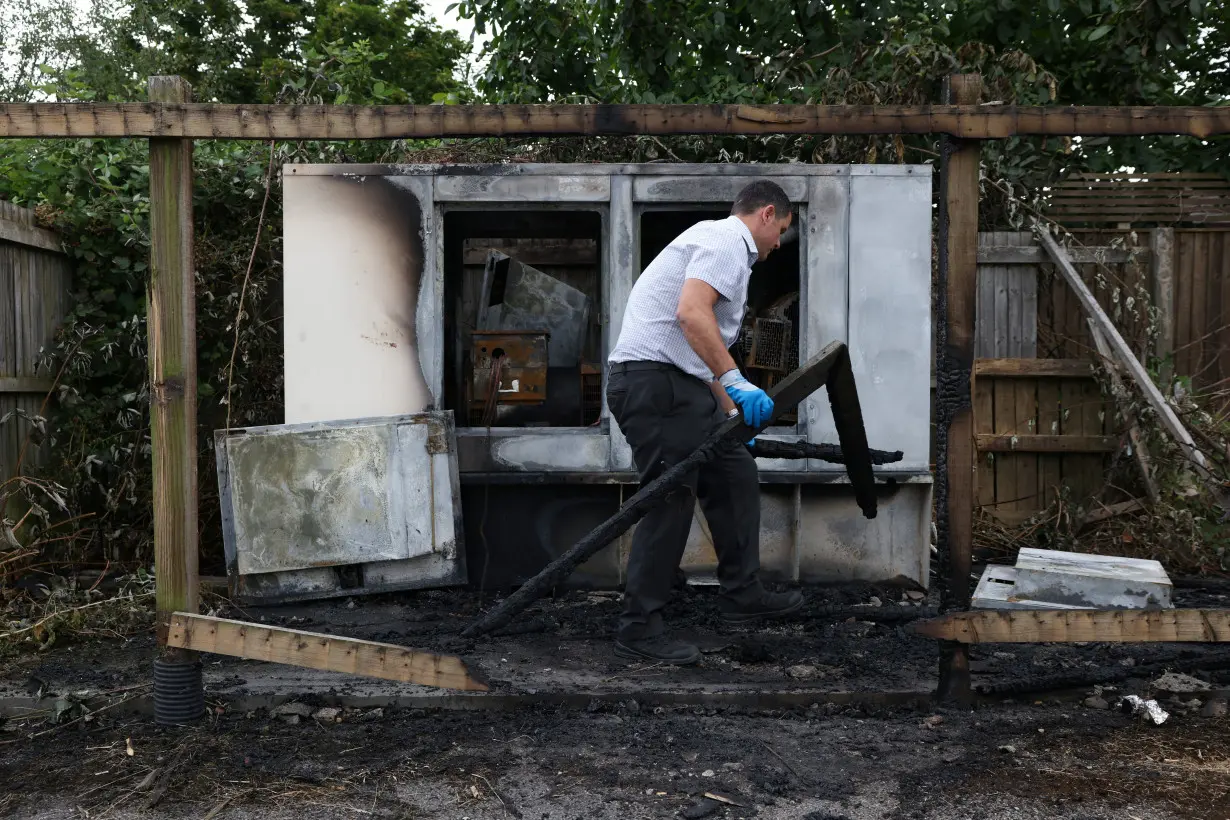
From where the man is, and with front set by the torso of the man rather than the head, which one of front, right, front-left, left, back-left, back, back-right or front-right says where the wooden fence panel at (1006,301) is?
front-left

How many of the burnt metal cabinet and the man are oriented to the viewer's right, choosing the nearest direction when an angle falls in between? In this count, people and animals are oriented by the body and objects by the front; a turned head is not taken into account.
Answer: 1

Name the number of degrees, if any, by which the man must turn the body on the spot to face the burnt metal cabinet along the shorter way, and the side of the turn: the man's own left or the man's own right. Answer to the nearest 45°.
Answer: approximately 90° to the man's own left

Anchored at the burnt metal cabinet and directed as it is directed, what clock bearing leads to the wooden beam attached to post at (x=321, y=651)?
The wooden beam attached to post is roughly at 1 o'clock from the burnt metal cabinet.

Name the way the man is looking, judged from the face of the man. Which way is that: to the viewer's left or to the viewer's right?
to the viewer's right

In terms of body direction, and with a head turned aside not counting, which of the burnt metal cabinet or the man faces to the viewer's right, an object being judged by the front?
the man

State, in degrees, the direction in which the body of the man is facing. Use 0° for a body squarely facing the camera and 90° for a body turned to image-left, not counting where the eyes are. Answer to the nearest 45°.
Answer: approximately 270°

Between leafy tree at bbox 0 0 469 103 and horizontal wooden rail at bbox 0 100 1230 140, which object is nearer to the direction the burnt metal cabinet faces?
the horizontal wooden rail

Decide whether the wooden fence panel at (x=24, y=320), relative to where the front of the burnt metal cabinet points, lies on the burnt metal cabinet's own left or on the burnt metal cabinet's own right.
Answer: on the burnt metal cabinet's own right

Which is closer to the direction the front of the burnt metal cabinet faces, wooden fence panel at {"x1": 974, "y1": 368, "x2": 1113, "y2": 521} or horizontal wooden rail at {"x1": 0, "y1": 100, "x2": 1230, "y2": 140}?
the horizontal wooden rail

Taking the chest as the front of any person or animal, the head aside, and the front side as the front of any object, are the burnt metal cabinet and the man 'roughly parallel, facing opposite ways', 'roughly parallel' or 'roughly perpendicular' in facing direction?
roughly perpendicular
